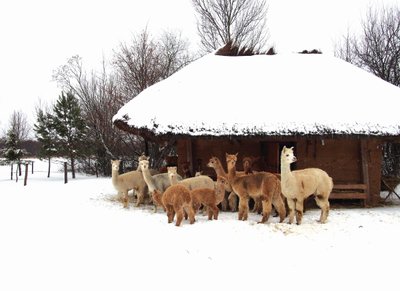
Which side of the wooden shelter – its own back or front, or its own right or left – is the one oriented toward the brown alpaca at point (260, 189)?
front

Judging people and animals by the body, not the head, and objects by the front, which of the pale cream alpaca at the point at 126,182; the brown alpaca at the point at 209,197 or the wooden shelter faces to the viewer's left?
the pale cream alpaca

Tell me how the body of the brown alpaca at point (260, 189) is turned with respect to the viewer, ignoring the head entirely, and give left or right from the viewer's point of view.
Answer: facing to the left of the viewer

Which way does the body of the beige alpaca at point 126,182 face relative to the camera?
to the viewer's left

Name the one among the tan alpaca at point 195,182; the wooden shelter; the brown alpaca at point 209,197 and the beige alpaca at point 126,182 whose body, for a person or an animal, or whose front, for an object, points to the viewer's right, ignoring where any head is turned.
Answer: the brown alpaca at point 209,197

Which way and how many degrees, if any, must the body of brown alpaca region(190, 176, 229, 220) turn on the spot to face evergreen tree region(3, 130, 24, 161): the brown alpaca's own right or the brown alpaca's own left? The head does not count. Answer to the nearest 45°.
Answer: approximately 135° to the brown alpaca's own left

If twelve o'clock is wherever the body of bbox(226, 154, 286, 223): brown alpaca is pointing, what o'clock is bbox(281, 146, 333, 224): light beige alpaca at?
The light beige alpaca is roughly at 6 o'clock from the brown alpaca.

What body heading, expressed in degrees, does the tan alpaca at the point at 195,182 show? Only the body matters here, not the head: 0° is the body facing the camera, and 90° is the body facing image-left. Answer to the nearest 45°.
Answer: approximately 90°

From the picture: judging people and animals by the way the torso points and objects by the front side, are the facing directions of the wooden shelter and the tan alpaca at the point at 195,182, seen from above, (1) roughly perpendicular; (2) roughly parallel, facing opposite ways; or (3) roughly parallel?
roughly perpendicular

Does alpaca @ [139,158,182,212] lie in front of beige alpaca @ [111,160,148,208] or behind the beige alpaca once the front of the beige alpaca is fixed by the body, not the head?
behind

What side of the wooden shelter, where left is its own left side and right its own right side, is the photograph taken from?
front

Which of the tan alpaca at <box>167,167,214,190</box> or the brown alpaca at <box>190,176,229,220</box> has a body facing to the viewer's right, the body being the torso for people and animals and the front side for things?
the brown alpaca at <box>190,176,229,220</box>

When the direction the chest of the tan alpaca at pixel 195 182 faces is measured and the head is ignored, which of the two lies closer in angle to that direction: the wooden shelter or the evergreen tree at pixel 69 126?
the evergreen tree

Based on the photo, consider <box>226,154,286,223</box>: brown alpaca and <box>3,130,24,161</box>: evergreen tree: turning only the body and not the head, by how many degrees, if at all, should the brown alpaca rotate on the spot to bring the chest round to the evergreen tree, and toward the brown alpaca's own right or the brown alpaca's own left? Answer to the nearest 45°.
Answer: approximately 45° to the brown alpaca's own right

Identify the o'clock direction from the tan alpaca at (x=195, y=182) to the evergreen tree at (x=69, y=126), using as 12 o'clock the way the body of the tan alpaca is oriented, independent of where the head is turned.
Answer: The evergreen tree is roughly at 2 o'clock from the tan alpaca.

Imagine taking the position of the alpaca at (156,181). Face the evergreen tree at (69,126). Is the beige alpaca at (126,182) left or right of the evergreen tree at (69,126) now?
left
